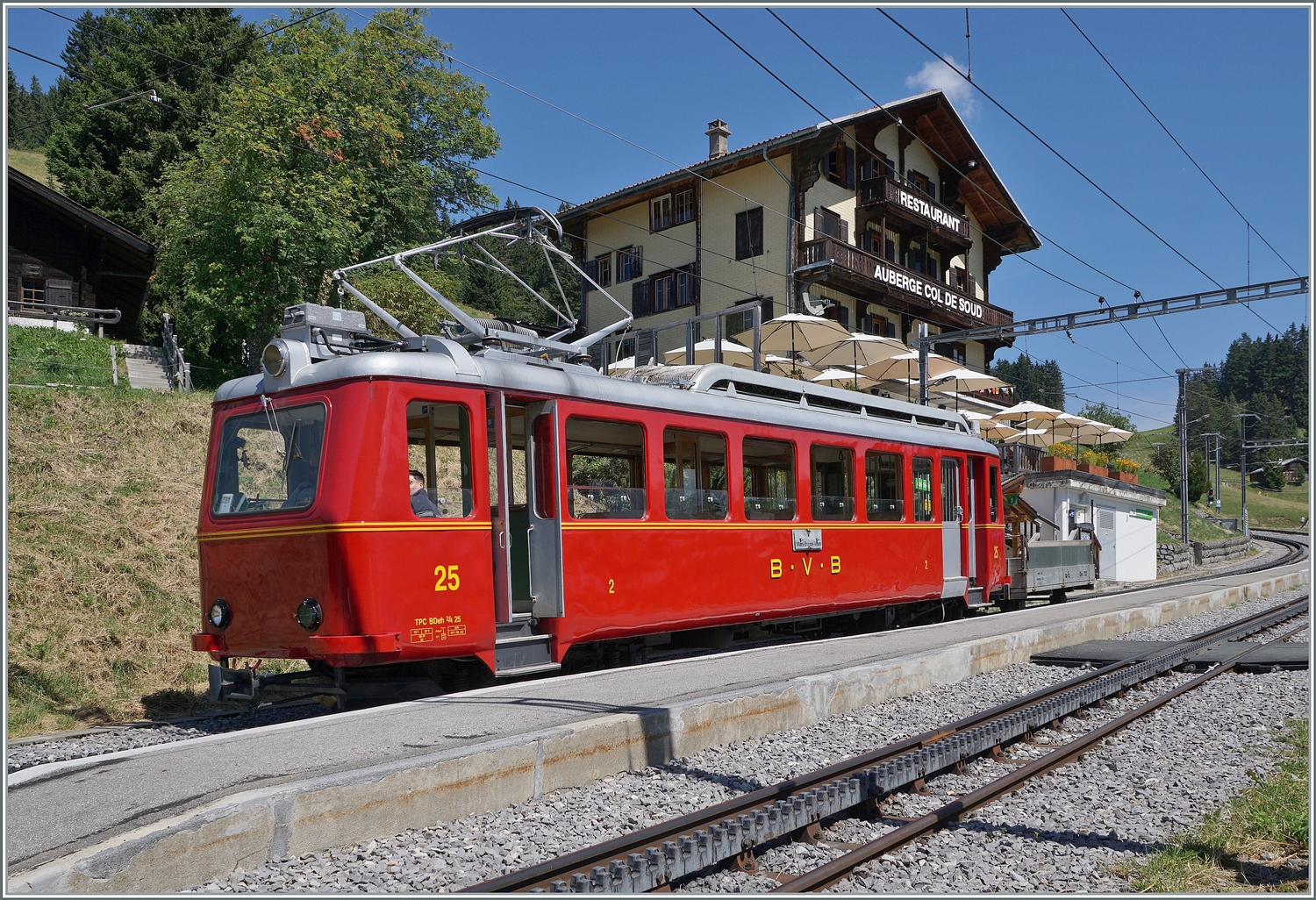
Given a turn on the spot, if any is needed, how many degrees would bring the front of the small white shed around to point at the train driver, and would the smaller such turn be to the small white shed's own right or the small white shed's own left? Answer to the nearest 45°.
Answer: approximately 45° to the small white shed's own right

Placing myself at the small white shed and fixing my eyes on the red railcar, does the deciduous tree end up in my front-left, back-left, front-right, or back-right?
front-right

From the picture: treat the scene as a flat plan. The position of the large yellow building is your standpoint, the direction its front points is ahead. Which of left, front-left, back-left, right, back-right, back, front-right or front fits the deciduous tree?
right

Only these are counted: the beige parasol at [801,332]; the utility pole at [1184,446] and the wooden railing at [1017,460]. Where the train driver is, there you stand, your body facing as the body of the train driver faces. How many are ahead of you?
0

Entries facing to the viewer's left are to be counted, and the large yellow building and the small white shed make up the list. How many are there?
0

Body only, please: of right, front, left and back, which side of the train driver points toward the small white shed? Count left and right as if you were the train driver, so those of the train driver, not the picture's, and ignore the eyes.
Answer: back

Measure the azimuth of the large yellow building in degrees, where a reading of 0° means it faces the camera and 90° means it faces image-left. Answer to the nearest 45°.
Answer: approximately 315°

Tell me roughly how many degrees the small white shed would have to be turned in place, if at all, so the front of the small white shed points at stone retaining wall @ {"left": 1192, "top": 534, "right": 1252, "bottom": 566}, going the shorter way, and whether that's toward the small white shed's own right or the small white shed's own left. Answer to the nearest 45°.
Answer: approximately 135° to the small white shed's own left

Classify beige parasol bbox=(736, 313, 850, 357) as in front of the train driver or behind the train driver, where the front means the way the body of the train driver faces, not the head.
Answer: behind

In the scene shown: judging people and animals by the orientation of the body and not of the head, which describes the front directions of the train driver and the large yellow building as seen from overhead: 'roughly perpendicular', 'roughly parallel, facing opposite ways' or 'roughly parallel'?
roughly perpendicular

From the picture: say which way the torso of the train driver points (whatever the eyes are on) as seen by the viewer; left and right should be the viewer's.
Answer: facing the viewer and to the left of the viewer

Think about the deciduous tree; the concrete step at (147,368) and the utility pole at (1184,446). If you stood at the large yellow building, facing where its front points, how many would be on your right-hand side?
2
